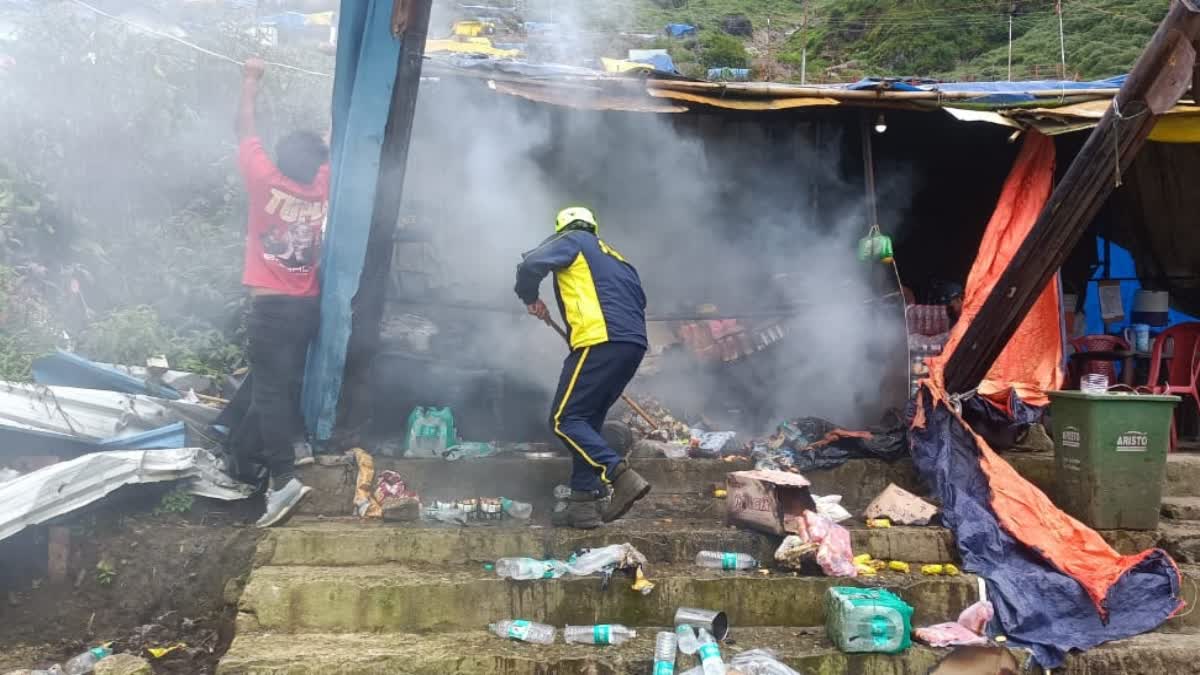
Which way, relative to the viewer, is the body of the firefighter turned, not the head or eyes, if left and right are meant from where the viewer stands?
facing away from the viewer and to the left of the viewer

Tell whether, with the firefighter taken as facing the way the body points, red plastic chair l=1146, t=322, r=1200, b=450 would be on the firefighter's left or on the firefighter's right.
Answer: on the firefighter's right

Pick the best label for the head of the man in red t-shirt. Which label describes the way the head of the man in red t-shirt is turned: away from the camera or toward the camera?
away from the camera

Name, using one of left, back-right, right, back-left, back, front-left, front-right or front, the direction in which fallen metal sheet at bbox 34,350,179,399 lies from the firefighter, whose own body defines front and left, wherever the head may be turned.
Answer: front-left

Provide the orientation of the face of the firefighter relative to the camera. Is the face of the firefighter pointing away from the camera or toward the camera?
away from the camera

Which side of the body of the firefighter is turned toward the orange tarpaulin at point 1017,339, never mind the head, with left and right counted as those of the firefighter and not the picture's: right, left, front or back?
right

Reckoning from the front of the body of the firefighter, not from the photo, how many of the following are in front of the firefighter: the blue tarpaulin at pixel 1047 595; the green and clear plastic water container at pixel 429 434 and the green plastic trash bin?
1

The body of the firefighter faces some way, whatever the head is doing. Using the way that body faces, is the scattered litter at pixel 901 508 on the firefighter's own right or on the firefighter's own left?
on the firefighter's own right
